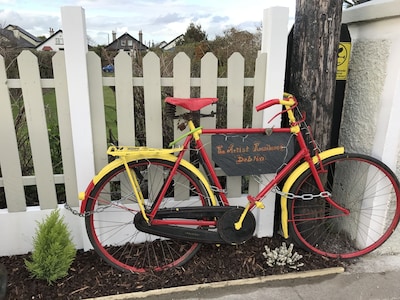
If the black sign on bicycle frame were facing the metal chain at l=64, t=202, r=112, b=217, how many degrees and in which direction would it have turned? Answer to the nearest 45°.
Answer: approximately 90° to its right

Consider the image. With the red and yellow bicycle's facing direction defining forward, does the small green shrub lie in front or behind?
behind

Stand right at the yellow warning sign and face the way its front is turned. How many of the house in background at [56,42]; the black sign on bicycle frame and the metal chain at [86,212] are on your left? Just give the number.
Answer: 0

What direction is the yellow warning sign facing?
toward the camera

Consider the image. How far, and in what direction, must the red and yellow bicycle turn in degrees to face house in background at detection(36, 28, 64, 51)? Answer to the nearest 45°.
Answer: approximately 135° to its left

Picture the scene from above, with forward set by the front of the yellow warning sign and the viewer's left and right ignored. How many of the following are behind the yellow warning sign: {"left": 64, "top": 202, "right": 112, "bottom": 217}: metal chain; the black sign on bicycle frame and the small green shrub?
0

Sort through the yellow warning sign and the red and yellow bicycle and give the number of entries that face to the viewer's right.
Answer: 1

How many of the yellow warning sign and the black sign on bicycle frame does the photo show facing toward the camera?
2

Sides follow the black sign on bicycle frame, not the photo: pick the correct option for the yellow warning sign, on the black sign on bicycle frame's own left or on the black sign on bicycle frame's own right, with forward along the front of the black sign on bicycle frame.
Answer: on the black sign on bicycle frame's own left

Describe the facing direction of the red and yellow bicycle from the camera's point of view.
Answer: facing to the right of the viewer

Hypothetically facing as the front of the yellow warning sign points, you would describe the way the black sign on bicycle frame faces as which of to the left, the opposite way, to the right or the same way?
the same way

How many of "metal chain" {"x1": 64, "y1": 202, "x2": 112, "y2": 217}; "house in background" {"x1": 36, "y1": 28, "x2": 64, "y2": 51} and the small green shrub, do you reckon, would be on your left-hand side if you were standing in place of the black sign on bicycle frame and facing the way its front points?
0

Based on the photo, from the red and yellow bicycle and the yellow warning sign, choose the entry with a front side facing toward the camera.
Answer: the yellow warning sign
